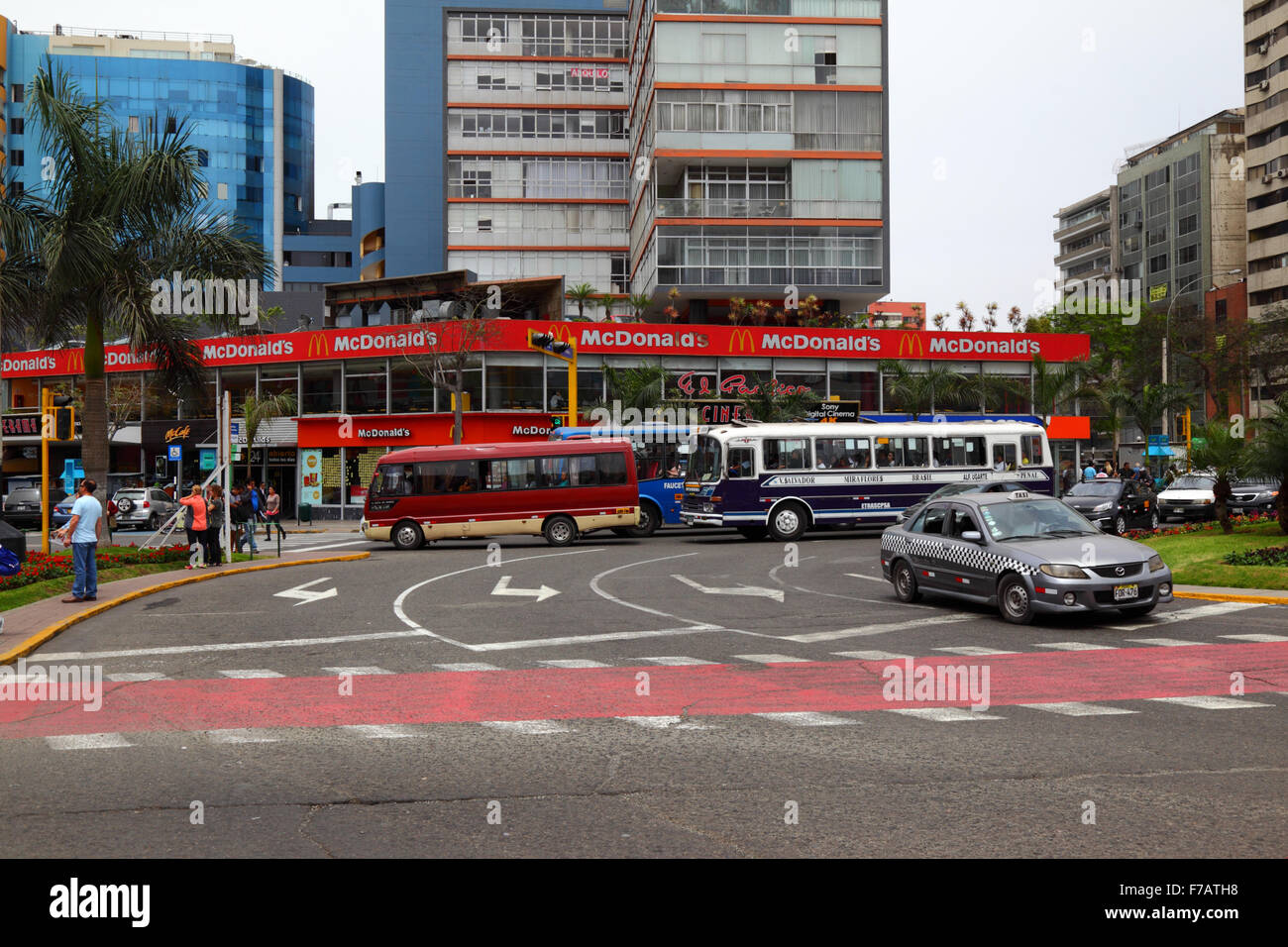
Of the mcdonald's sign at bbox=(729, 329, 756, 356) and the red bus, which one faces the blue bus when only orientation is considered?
the mcdonald's sign

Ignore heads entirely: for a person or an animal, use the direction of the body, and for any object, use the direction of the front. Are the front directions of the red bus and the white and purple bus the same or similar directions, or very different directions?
same or similar directions

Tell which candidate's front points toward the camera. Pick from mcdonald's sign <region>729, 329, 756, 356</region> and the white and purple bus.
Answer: the mcdonald's sign

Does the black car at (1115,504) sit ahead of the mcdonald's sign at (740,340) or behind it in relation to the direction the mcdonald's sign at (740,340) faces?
ahead

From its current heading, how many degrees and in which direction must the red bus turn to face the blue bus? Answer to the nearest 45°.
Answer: approximately 135° to its right

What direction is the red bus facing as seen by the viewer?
to the viewer's left

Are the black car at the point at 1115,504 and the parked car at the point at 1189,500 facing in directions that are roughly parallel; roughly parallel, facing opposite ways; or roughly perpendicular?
roughly parallel

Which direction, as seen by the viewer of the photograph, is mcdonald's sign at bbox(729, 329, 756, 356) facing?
facing the viewer

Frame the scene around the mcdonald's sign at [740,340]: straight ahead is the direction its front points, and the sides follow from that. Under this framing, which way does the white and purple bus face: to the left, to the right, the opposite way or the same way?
to the right

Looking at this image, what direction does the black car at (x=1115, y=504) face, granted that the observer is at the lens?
facing the viewer and to the left of the viewer

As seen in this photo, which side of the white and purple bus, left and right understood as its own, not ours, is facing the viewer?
left

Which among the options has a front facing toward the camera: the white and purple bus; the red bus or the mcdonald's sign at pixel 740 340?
the mcdonald's sign
